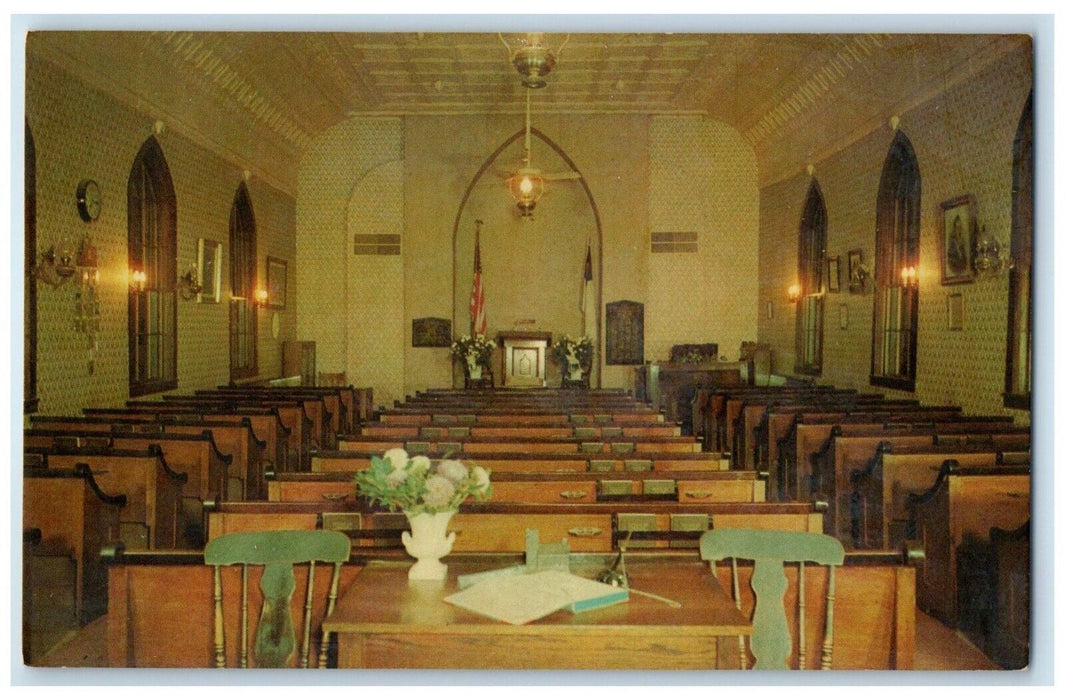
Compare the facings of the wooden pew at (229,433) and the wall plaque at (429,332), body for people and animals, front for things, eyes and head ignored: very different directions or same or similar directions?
very different directions

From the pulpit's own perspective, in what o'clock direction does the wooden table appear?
The wooden table is roughly at 12 o'clock from the pulpit.

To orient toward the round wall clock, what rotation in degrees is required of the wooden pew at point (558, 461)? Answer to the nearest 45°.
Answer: approximately 45° to its left

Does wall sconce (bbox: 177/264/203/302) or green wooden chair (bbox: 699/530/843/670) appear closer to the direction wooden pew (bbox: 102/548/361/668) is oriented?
the wall sconce

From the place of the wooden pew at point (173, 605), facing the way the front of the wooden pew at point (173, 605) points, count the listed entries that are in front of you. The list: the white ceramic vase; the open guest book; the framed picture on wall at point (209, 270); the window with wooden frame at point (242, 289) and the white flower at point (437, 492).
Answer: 2

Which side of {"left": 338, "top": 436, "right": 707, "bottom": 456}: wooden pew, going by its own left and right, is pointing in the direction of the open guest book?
back

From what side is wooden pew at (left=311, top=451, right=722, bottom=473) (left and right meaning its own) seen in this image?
back

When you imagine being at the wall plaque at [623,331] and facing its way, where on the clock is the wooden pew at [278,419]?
The wooden pew is roughly at 1 o'clock from the wall plaque.

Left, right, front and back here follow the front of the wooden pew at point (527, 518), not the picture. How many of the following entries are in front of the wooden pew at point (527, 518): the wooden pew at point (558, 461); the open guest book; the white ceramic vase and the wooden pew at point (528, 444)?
2

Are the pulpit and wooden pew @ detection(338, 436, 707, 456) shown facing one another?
yes

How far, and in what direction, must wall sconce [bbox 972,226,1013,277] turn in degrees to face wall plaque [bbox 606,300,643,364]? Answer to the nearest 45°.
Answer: approximately 45° to its right

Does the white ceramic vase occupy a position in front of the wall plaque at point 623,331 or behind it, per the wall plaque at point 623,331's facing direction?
in front
